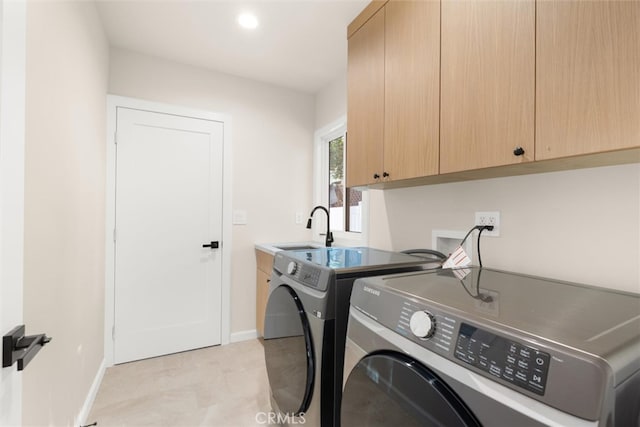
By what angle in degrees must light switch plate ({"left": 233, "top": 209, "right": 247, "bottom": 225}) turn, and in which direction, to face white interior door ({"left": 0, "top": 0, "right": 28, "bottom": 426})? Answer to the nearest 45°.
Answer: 0° — it already faces it

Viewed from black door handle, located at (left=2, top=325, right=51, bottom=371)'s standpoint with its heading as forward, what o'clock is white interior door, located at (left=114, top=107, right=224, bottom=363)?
The white interior door is roughly at 10 o'clock from the black door handle.

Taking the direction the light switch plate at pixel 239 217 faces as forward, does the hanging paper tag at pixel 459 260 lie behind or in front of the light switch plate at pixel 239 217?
in front

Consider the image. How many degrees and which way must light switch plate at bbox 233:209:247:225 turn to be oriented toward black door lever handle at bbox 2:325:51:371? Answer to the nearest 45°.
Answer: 0° — it already faces it

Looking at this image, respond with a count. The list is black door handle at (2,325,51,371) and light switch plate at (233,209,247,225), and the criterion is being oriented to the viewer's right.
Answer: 1

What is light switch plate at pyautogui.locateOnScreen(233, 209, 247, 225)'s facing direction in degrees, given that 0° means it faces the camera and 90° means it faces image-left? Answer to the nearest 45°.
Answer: approximately 0°

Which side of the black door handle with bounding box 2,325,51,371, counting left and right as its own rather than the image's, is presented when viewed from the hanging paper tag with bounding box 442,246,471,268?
front
